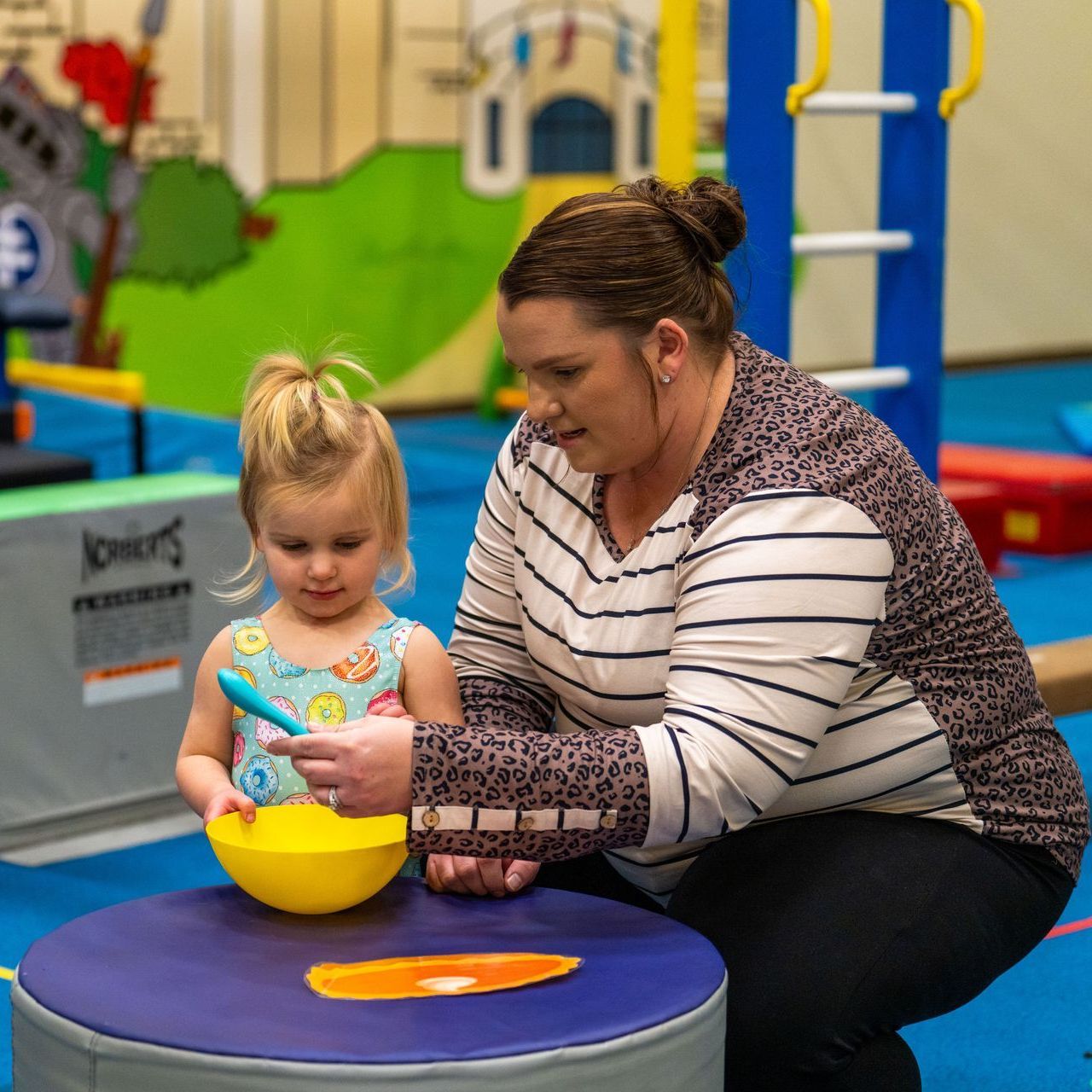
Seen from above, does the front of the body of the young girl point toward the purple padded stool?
yes

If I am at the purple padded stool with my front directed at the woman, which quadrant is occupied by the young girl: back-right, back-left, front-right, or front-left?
front-left

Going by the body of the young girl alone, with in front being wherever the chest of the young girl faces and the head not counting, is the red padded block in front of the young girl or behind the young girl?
behind

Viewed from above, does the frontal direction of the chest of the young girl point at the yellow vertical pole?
no

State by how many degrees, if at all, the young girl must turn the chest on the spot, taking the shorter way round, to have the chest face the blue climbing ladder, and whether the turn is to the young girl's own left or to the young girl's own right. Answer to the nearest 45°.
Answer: approximately 135° to the young girl's own left

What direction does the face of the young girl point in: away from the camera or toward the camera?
toward the camera

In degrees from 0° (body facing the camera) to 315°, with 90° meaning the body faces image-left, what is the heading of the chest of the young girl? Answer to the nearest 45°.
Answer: approximately 0°

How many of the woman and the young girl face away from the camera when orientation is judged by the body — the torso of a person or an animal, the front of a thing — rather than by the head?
0

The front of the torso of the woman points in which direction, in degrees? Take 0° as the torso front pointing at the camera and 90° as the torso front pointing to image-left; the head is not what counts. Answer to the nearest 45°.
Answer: approximately 45°
